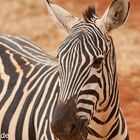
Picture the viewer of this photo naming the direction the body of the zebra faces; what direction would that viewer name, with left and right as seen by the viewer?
facing the viewer and to the right of the viewer
